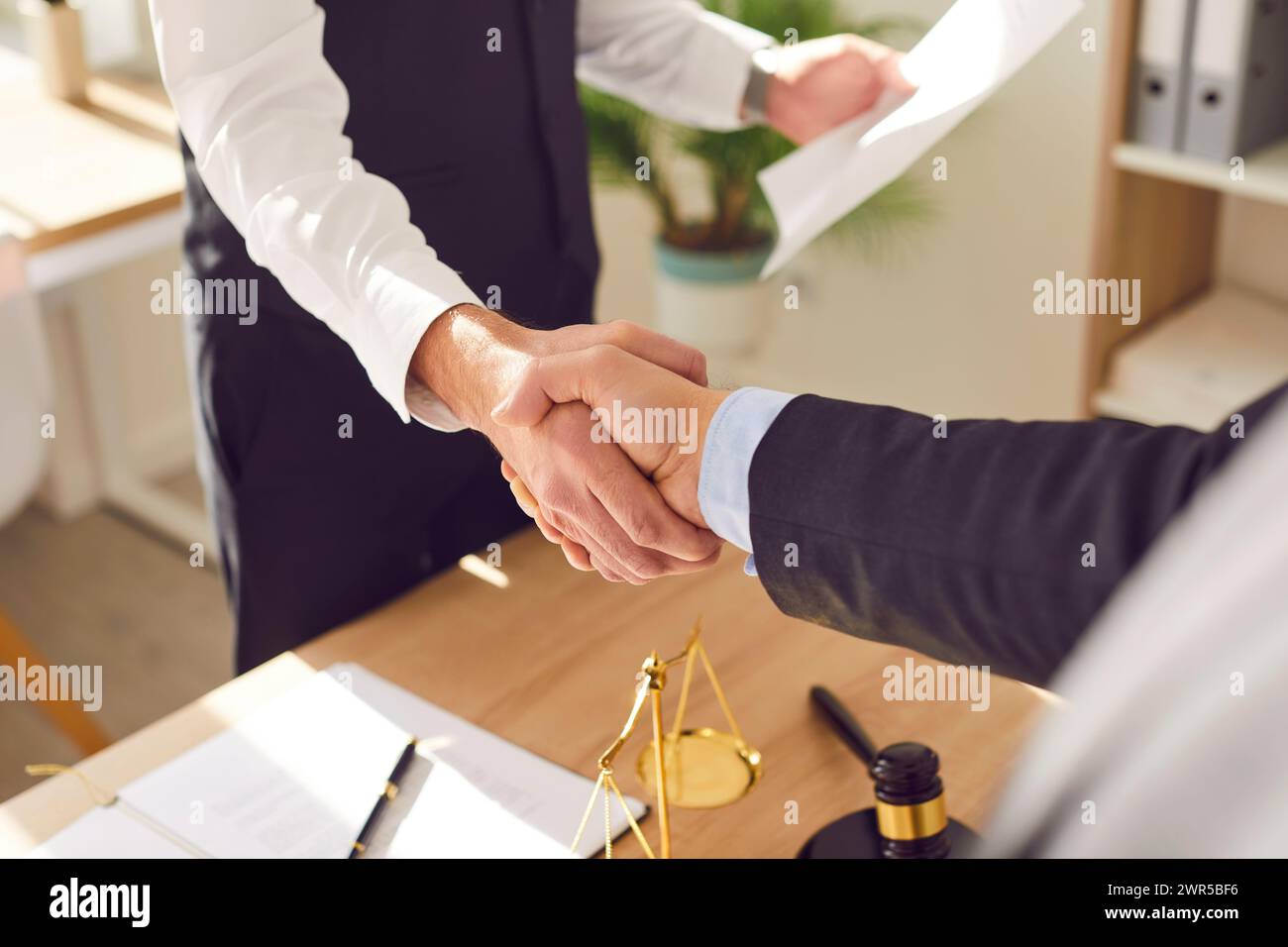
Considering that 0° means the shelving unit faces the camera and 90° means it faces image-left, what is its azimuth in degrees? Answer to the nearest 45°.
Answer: approximately 45°

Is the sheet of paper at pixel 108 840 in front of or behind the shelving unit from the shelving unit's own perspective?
in front

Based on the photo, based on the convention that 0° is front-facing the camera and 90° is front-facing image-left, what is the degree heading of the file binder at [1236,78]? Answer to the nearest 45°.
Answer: approximately 45°

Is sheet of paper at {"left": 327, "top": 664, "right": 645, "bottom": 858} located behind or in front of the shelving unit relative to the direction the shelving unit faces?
in front
